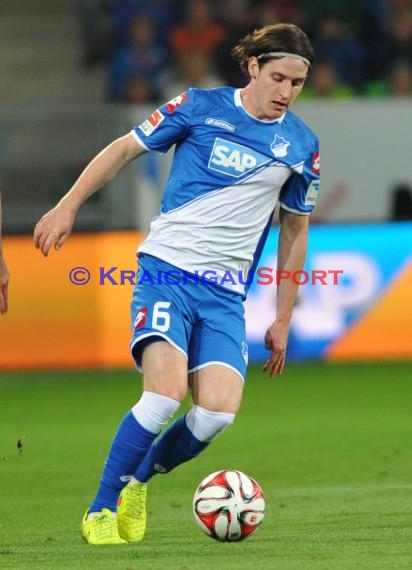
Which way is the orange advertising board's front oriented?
toward the camera

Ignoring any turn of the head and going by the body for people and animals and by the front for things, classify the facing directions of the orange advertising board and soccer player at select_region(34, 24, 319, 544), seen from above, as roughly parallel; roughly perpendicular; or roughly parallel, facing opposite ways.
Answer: roughly parallel

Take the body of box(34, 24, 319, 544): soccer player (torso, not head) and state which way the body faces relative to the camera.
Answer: toward the camera

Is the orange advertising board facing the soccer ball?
yes

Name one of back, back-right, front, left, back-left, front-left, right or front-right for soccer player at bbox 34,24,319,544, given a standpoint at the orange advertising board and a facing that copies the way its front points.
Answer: front

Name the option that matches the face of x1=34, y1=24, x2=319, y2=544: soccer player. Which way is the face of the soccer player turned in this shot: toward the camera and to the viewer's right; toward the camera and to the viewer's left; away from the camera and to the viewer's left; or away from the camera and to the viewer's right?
toward the camera and to the viewer's right

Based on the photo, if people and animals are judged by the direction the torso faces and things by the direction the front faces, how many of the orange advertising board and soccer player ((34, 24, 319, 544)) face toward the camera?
2

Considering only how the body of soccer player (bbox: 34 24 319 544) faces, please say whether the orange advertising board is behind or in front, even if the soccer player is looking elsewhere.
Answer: behind
